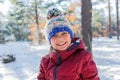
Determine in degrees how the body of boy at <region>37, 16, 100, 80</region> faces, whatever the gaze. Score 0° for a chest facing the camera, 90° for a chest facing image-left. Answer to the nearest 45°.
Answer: approximately 45°
